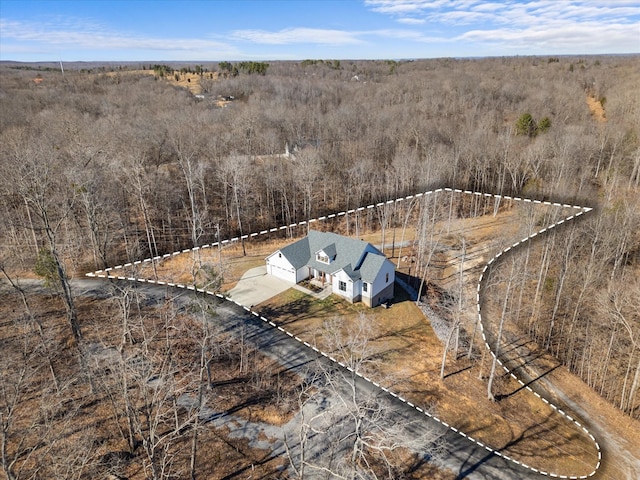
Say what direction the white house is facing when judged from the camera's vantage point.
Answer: facing the viewer and to the left of the viewer
